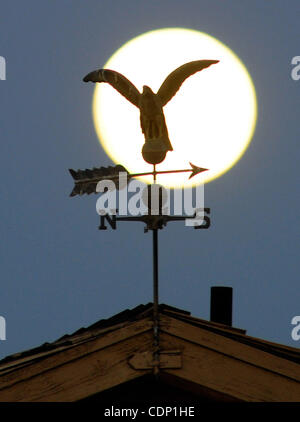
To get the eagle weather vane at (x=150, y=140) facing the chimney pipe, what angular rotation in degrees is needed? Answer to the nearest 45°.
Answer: approximately 90° to its left
